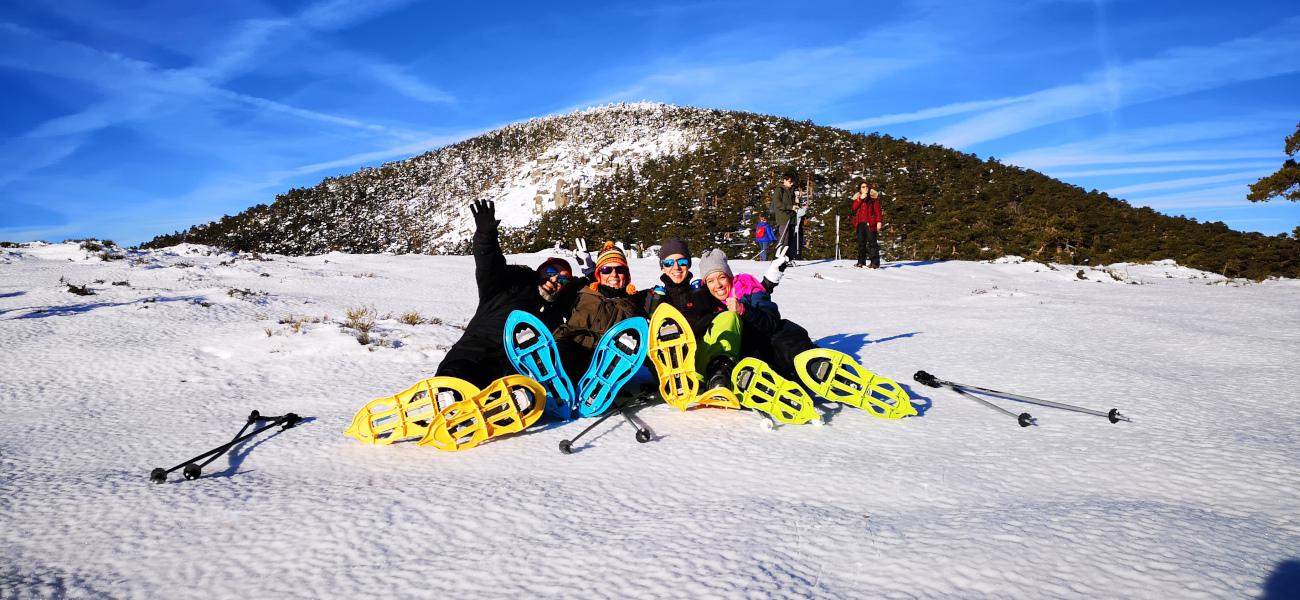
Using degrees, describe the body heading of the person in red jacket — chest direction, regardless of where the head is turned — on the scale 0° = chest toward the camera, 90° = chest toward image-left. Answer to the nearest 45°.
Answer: approximately 0°

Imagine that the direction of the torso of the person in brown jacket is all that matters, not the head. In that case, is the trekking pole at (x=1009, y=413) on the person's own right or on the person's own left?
on the person's own left

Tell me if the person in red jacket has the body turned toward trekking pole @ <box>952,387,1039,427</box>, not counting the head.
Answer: yes

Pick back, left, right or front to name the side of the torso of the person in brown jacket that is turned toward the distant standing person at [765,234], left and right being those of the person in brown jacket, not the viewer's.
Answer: back

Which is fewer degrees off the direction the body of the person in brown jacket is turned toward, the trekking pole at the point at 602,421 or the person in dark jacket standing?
the trekking pole

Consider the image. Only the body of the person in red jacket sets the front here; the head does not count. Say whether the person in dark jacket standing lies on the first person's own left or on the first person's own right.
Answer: on the first person's own right

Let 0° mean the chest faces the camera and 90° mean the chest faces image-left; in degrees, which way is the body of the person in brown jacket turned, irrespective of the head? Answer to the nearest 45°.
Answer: approximately 0°

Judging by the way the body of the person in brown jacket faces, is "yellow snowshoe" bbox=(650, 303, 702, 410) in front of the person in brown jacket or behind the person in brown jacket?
in front

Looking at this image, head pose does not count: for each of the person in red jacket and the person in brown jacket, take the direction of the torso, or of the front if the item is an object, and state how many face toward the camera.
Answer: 2
